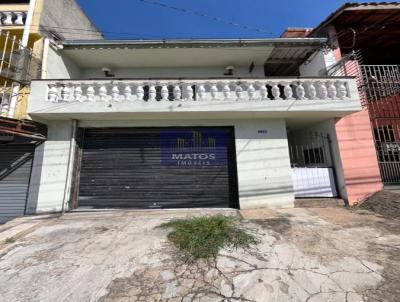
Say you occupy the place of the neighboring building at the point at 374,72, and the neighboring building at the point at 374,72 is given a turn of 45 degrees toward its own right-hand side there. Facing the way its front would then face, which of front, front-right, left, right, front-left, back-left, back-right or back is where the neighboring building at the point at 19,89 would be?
front

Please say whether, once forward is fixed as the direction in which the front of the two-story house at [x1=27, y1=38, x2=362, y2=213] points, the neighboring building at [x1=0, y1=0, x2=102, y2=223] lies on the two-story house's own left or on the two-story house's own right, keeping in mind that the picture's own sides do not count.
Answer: on the two-story house's own right

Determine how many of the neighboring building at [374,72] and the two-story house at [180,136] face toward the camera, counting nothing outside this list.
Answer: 2

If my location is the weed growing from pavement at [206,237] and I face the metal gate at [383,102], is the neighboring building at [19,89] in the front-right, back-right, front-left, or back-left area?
back-left

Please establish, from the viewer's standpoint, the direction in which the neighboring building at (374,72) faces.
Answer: facing the viewer

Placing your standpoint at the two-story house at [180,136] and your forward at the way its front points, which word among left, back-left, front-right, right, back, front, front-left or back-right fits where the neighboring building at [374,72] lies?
left

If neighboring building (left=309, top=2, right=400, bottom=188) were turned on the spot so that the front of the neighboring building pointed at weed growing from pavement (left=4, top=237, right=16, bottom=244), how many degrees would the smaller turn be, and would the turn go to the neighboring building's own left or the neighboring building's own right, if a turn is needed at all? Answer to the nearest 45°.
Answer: approximately 45° to the neighboring building's own right
